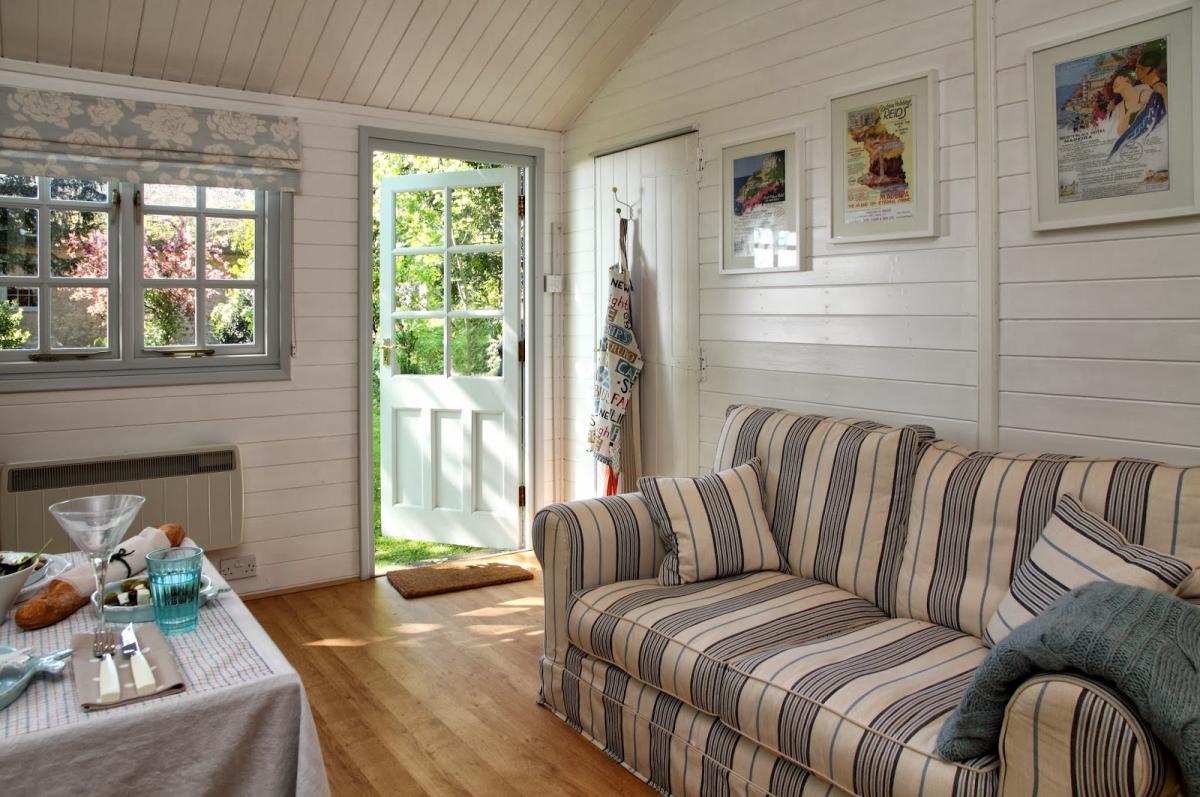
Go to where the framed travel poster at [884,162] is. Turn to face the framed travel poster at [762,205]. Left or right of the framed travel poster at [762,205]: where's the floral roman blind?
left

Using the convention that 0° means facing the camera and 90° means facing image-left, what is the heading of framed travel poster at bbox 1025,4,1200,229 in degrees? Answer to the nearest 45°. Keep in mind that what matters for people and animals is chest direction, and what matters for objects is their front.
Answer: approximately 45°

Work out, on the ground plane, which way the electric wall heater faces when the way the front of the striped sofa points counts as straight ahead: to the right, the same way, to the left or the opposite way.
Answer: to the left

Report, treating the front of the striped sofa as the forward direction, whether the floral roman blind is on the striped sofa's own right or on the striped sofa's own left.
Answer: on the striped sofa's own right

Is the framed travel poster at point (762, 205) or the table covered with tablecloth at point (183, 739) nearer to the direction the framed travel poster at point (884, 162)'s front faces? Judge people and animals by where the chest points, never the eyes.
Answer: the table covered with tablecloth

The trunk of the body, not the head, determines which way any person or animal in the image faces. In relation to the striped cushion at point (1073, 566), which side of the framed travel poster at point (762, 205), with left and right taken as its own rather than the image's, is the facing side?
left

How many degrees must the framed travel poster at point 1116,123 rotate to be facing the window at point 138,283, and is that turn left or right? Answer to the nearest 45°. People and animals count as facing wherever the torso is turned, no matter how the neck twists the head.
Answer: approximately 45° to its right

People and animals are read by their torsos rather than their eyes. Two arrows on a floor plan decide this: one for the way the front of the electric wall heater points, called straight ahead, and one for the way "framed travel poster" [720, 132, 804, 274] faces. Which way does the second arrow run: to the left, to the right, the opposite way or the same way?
to the right

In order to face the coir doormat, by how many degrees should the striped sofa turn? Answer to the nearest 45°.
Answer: approximately 90° to its right

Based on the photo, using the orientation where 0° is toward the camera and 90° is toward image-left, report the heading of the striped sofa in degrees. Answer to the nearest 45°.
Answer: approximately 45°

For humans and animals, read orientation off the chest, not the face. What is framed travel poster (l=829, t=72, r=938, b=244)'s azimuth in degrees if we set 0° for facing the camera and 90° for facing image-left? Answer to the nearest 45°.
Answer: approximately 45°
